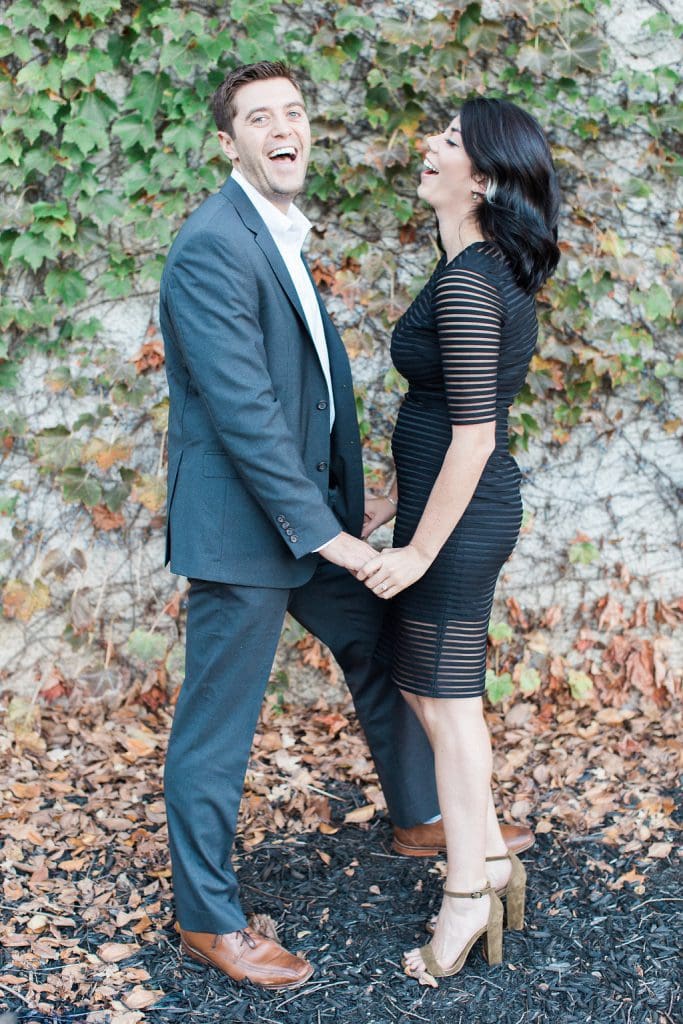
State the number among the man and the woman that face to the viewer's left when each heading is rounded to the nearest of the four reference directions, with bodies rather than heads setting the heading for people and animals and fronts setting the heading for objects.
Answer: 1

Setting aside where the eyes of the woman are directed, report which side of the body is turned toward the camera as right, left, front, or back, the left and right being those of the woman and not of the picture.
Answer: left

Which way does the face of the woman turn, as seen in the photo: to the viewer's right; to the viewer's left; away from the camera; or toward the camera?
to the viewer's left

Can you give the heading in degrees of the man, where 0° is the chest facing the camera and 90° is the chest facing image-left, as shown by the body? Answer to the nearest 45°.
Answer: approximately 315°

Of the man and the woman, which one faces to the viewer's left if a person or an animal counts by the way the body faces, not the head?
the woman

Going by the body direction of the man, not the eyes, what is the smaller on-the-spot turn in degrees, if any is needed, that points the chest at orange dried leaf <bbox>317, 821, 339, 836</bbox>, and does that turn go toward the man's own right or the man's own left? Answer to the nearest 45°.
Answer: approximately 135° to the man's own left

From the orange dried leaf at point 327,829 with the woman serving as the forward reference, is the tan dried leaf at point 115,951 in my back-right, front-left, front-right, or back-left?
front-right
